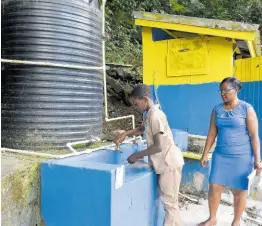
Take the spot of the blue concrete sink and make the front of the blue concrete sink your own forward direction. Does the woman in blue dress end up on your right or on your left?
on your left

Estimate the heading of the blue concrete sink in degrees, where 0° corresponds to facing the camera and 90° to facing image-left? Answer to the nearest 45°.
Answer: approximately 315°

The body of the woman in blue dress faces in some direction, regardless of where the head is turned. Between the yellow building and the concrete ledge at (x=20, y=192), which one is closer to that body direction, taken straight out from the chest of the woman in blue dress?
the concrete ledge

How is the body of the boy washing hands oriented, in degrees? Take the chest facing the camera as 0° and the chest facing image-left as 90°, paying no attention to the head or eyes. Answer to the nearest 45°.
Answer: approximately 90°

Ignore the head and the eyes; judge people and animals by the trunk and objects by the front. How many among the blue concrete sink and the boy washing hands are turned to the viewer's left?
1

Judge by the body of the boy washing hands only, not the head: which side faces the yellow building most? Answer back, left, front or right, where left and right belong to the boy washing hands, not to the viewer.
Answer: right

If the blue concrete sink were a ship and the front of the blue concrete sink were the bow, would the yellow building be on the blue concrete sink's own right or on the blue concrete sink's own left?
on the blue concrete sink's own left

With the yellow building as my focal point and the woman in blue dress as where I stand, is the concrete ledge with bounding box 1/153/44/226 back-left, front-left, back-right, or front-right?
back-left

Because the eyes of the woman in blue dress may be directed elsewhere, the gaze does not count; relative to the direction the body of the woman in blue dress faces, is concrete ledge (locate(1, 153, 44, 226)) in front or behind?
in front

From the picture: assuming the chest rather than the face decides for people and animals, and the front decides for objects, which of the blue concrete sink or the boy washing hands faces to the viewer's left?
the boy washing hands
